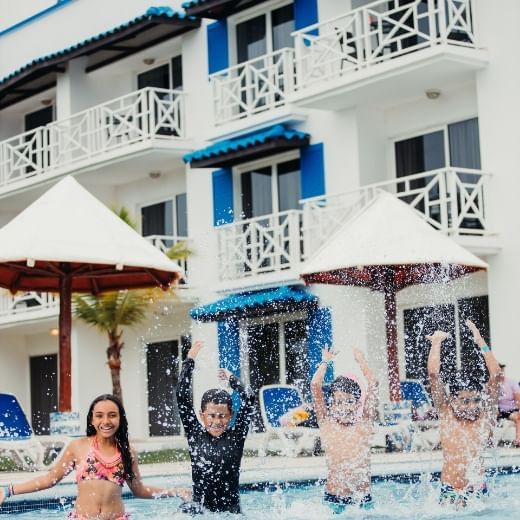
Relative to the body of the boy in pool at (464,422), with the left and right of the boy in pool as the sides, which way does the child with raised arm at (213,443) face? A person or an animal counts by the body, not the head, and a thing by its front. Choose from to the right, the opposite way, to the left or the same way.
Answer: the same way

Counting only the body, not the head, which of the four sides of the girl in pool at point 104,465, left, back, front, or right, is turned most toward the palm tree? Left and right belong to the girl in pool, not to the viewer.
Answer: back

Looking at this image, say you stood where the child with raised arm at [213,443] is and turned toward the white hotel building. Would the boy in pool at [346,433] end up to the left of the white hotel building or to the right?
right

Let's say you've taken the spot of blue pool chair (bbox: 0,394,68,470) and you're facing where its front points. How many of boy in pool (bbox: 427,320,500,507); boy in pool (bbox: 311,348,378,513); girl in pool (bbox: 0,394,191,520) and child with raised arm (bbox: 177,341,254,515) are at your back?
0

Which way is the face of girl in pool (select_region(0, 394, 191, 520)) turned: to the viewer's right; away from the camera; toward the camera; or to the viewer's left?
toward the camera

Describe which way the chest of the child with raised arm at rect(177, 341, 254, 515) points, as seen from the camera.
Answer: toward the camera

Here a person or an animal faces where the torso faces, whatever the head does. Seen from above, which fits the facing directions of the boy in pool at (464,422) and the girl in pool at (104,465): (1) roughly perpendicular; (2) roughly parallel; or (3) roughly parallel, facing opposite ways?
roughly parallel

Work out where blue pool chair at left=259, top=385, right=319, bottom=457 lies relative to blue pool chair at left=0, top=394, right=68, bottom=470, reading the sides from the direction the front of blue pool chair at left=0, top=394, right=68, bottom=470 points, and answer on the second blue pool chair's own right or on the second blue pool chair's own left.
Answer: on the second blue pool chair's own left

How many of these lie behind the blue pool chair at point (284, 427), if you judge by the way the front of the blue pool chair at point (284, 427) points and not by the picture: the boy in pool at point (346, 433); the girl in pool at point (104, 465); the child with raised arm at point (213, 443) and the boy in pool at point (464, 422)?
0

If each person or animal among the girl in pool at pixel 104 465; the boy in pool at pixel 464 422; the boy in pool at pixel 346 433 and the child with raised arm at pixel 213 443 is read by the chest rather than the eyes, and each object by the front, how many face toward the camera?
4

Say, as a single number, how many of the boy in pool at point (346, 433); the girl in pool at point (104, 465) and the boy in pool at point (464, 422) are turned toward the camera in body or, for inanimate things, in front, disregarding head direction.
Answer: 3

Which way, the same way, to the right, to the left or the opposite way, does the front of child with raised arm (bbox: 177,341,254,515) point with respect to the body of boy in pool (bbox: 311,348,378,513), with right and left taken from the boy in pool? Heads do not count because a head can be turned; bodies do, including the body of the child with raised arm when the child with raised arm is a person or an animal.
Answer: the same way

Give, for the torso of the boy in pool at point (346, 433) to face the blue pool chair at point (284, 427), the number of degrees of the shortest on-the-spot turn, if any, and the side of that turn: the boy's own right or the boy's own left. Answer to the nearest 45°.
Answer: approximately 180°

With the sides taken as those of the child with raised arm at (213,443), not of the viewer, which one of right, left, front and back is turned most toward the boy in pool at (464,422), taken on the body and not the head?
left

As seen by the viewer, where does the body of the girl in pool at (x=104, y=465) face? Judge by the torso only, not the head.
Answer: toward the camera

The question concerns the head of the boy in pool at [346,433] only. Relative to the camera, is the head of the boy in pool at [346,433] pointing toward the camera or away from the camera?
toward the camera

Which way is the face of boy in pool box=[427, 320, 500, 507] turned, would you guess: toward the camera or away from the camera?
toward the camera

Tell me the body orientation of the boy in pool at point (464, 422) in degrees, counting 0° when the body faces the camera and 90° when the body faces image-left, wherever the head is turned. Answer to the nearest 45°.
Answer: approximately 0°

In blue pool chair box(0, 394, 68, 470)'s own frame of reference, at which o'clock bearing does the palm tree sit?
The palm tree is roughly at 8 o'clock from the blue pool chair.

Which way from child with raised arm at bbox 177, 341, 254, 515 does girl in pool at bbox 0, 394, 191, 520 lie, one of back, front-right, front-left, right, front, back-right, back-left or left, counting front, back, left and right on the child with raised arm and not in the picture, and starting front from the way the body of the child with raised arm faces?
front-right
